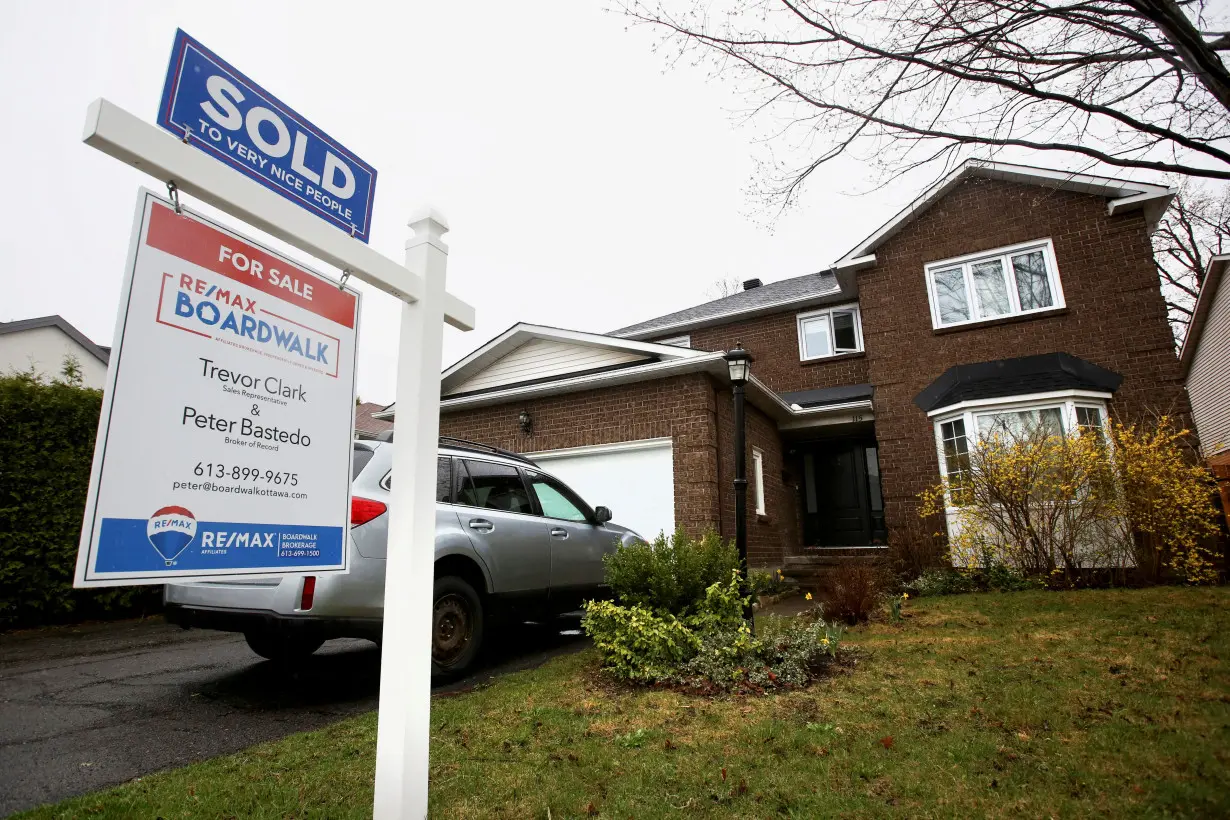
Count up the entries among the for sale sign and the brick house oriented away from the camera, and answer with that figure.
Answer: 0

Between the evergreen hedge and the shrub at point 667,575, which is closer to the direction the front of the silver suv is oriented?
the shrub

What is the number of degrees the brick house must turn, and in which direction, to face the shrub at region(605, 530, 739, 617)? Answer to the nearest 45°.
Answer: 0° — it already faces it

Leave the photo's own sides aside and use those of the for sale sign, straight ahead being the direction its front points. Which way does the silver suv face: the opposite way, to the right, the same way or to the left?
to the left

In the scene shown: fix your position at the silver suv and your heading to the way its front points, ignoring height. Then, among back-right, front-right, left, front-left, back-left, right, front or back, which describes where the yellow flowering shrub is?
front-right

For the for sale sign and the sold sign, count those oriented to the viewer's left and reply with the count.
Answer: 0

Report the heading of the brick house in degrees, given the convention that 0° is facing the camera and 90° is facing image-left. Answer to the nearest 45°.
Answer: approximately 45°

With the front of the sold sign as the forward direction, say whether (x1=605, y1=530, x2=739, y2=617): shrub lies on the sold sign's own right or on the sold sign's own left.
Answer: on the sold sign's own left

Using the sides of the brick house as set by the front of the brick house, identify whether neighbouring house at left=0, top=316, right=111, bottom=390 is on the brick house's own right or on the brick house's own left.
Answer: on the brick house's own right

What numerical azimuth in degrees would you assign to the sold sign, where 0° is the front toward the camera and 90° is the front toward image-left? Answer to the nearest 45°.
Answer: approximately 315°

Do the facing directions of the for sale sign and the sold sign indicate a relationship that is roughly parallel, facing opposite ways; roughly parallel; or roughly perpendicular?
roughly parallel

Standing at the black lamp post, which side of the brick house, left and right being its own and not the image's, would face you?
front

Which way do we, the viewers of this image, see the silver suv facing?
facing away from the viewer and to the right of the viewer
